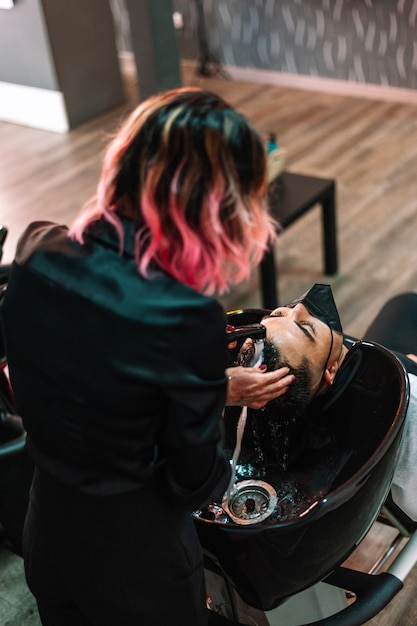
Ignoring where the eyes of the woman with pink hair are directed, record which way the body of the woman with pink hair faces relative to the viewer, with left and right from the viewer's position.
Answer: facing away from the viewer and to the right of the viewer

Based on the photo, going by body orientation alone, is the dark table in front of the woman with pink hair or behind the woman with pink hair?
in front

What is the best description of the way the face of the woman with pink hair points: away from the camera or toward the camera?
away from the camera
